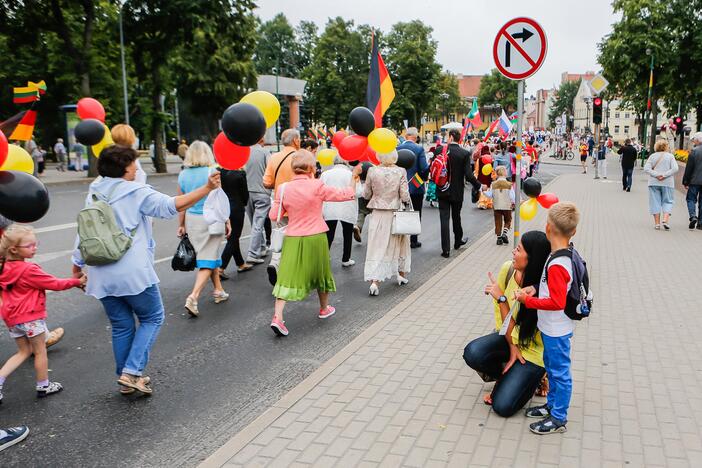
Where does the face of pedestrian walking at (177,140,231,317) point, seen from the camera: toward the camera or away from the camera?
away from the camera

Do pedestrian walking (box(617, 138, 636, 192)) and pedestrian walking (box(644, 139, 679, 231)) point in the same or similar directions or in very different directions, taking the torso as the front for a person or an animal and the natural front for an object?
same or similar directions

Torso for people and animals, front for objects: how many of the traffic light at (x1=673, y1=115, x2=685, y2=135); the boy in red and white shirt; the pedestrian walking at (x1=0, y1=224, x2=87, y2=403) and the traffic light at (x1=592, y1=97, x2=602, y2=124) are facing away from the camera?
0

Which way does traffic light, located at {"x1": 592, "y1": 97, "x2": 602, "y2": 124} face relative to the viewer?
toward the camera

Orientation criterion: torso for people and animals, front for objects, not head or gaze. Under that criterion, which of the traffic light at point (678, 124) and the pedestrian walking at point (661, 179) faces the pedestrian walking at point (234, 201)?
the traffic light

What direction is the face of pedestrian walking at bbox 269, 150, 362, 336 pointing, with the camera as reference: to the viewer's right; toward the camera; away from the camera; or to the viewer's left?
away from the camera

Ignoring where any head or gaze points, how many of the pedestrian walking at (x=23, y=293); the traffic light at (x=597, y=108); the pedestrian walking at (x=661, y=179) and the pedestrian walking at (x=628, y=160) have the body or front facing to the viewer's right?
1

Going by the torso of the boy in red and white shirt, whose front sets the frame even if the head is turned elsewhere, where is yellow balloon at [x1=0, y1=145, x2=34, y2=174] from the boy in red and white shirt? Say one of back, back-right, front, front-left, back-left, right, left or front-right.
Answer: front

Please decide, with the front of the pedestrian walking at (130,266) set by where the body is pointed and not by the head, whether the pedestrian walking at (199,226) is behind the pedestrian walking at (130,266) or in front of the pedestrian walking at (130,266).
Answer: in front
